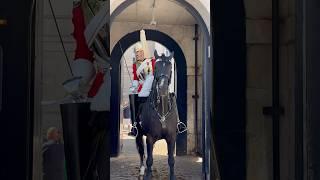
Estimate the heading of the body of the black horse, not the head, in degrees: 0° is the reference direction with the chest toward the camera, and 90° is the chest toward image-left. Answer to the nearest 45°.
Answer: approximately 0°
